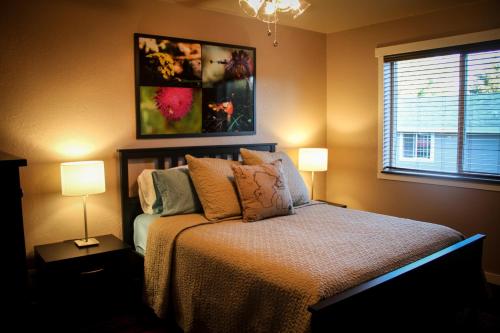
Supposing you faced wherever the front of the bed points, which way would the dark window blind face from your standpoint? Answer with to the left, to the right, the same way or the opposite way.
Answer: to the right

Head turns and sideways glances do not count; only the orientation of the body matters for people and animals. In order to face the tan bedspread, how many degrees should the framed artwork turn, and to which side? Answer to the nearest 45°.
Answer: approximately 45° to its right

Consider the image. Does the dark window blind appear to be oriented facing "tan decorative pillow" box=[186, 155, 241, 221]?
yes

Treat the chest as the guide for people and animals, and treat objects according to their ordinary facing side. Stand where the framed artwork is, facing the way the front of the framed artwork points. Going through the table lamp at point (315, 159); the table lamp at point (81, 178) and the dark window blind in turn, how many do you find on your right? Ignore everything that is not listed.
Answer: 1

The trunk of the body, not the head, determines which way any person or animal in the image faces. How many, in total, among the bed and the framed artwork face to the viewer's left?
0

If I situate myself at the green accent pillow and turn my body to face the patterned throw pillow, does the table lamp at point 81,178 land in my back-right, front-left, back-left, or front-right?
back-right

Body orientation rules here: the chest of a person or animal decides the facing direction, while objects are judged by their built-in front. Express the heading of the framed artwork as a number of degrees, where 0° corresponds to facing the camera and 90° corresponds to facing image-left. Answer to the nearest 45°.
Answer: approximately 315°

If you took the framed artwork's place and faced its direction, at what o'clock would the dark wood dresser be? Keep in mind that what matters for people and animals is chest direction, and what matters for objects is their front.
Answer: The dark wood dresser is roughly at 2 o'clock from the framed artwork.

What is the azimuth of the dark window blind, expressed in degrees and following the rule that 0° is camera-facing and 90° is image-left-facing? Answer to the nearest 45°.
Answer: approximately 45°

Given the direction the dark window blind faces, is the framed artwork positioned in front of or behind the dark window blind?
in front

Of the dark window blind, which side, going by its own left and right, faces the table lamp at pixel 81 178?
front

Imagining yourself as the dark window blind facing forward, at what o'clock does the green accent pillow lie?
The green accent pillow is roughly at 12 o'clock from the dark window blind.

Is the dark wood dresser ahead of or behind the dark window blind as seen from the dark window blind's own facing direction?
ahead
